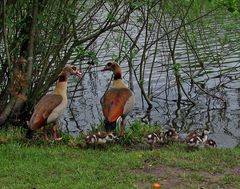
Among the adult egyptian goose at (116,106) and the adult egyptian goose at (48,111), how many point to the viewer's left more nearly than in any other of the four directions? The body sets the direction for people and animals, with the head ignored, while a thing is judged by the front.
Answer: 0

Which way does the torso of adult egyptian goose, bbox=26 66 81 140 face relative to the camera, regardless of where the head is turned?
to the viewer's right

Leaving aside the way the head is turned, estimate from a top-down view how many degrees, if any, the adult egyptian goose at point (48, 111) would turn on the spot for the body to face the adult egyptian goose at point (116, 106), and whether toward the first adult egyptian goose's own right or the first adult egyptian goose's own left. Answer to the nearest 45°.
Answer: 0° — it already faces it
